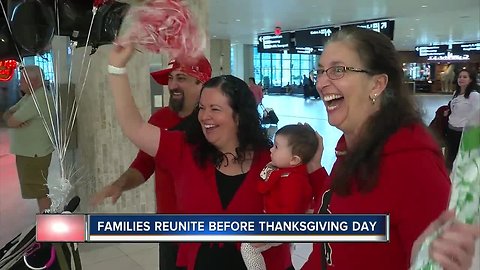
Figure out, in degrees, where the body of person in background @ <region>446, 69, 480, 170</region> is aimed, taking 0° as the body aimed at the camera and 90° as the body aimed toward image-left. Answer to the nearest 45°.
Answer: approximately 45°

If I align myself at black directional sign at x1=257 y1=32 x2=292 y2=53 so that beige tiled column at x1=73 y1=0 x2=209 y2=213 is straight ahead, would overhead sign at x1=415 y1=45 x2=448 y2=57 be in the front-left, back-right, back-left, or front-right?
back-left

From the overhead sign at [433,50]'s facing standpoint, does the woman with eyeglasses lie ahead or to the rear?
ahead

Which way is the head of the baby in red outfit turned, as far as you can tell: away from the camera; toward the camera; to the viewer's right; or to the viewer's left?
to the viewer's left

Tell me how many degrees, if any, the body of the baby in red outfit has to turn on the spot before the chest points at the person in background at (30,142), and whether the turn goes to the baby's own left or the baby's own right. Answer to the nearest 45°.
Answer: approximately 45° to the baby's own right

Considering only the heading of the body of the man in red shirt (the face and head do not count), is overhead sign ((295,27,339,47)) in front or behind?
behind

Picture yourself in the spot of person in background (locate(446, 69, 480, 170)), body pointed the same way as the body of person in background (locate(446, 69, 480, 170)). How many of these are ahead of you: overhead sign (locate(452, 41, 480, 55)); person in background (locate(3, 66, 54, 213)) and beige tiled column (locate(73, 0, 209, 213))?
2

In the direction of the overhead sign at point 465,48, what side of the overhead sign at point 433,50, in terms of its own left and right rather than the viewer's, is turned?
left
